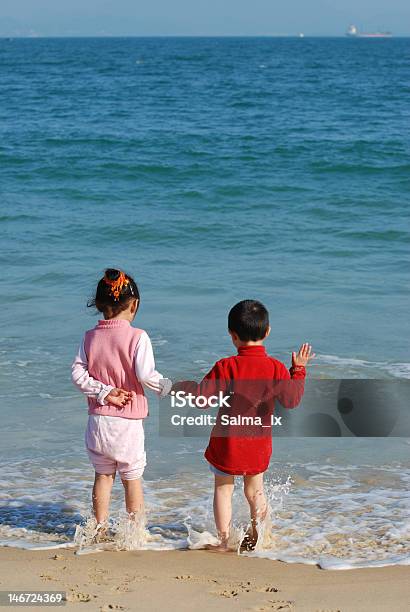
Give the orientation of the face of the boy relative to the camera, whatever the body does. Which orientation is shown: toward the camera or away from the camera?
away from the camera

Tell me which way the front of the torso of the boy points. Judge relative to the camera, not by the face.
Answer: away from the camera
